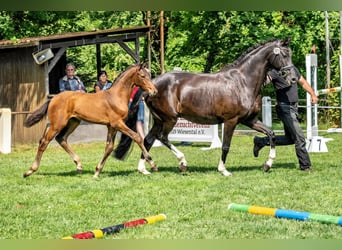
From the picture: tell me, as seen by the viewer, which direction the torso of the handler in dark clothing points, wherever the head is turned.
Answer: to the viewer's right

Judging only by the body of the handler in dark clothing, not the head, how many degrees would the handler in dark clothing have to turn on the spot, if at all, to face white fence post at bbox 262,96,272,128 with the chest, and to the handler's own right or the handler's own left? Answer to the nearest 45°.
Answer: approximately 90° to the handler's own left

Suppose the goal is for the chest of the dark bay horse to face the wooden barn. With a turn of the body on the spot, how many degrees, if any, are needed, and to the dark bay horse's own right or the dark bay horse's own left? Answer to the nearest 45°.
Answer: approximately 135° to the dark bay horse's own left

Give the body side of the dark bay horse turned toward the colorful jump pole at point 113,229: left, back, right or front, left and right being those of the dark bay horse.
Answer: right

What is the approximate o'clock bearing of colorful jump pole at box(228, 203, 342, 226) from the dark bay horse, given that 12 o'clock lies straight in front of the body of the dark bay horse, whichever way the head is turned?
The colorful jump pole is roughly at 3 o'clock from the dark bay horse.

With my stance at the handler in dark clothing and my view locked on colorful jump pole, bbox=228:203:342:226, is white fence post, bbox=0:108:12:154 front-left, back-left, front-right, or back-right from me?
back-right

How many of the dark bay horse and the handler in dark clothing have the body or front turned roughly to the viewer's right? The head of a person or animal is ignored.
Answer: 2

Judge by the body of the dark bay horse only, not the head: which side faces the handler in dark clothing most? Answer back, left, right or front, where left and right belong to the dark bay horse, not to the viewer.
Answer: front

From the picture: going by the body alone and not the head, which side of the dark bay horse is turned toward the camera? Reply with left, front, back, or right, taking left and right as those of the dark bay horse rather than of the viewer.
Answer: right

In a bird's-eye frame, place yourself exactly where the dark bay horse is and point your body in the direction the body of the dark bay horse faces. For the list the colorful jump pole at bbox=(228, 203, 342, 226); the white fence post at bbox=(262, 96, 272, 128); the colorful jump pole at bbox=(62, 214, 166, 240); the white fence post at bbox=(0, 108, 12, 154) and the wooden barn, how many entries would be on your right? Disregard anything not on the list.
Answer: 2
